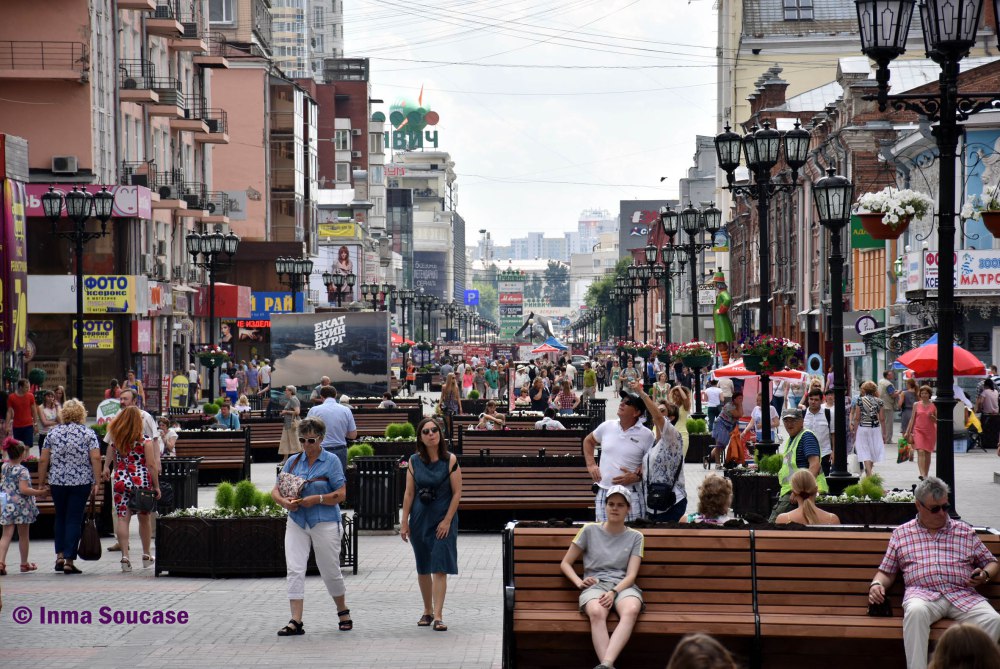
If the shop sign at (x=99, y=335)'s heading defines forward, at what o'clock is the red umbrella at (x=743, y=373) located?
The red umbrella is roughly at 11 o'clock from the shop sign.

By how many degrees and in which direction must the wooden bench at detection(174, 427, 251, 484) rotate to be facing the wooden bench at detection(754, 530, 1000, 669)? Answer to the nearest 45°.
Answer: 0° — it already faces it

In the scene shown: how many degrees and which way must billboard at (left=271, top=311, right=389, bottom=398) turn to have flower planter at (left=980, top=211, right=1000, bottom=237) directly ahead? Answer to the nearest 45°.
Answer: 0° — it already faces it

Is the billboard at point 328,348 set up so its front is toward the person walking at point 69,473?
yes

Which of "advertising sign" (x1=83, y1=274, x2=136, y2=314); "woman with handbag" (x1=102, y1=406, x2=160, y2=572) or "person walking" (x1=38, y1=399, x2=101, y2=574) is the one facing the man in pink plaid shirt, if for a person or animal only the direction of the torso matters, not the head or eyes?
the advertising sign

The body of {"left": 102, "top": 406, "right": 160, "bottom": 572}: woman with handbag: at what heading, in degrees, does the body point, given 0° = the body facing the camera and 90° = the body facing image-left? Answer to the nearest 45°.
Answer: approximately 180°

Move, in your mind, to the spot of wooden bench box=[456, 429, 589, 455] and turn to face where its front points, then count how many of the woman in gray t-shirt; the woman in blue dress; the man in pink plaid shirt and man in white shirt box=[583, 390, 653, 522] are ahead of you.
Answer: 4

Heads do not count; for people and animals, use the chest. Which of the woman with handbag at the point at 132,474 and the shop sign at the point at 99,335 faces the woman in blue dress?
the shop sign
